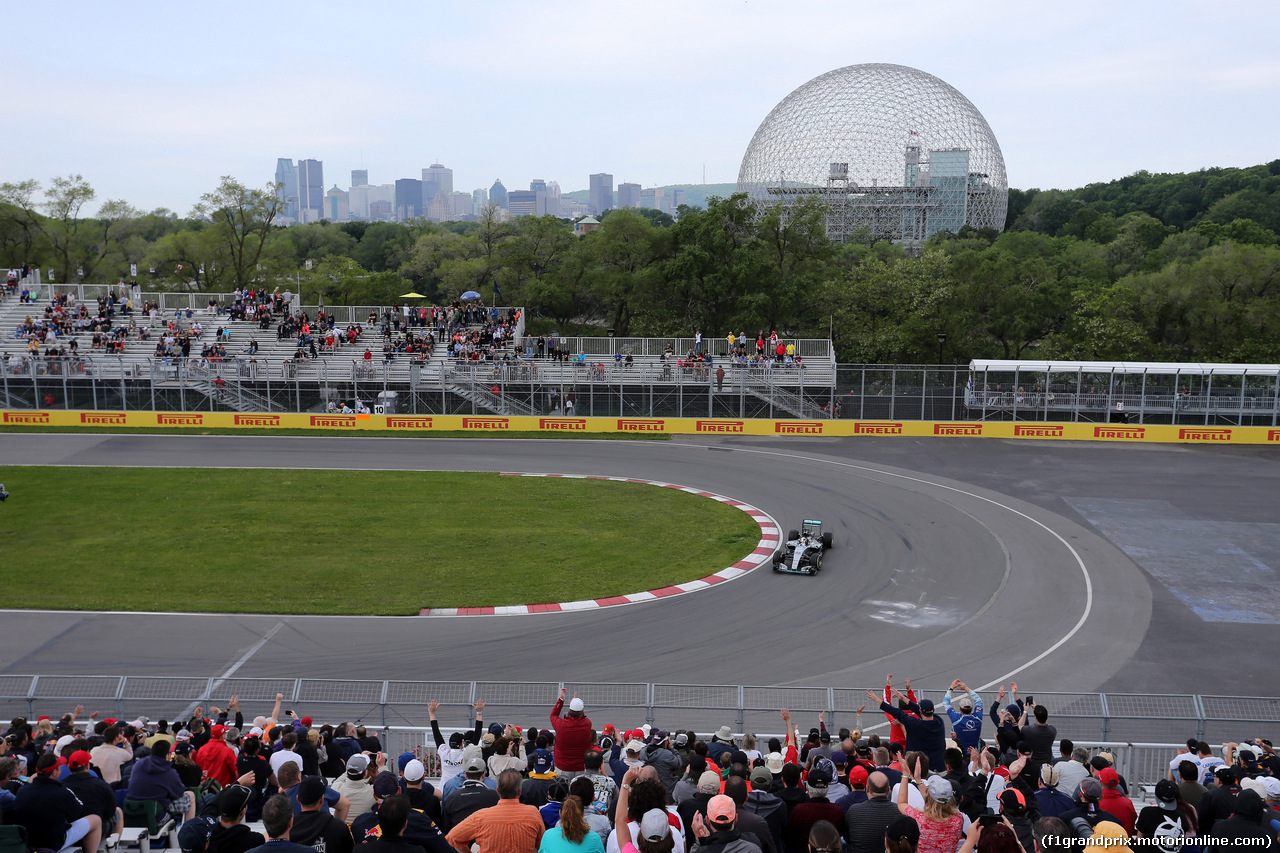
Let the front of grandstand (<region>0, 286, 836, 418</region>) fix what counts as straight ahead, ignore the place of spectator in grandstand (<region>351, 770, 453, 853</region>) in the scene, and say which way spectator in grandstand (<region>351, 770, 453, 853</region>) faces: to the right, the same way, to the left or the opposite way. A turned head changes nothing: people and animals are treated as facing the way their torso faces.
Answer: the opposite way

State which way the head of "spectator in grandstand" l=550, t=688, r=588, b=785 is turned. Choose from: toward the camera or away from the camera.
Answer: away from the camera

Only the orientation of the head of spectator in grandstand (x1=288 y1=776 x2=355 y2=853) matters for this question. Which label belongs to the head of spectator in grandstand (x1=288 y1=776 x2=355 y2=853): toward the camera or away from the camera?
away from the camera

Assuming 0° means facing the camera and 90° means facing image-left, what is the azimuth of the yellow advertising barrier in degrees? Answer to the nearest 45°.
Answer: approximately 0°

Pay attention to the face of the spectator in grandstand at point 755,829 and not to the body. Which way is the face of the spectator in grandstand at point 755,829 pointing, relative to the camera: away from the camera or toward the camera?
away from the camera

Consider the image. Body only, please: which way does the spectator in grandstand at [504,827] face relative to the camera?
away from the camera

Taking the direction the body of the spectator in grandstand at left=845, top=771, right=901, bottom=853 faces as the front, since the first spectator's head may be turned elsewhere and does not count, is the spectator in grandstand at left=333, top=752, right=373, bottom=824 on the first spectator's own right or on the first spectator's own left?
on the first spectator's own left

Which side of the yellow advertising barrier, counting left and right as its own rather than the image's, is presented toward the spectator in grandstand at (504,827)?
front

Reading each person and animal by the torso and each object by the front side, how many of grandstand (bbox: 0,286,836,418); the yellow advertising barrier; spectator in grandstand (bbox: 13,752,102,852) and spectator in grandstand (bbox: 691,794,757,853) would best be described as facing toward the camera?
2

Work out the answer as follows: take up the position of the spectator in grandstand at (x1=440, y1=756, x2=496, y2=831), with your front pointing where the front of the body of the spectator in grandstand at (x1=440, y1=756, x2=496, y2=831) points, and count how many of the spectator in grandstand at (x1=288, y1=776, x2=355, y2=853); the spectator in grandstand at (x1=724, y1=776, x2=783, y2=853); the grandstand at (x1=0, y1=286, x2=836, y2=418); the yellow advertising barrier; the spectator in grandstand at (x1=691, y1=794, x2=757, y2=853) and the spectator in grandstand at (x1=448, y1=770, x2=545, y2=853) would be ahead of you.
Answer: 2

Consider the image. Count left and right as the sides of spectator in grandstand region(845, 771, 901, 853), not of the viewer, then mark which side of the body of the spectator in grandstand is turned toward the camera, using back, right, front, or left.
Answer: back

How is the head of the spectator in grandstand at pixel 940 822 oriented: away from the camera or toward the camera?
away from the camera

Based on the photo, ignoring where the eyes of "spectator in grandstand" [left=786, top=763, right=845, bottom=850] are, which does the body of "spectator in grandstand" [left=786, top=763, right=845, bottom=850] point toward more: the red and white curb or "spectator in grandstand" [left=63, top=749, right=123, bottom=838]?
the red and white curb

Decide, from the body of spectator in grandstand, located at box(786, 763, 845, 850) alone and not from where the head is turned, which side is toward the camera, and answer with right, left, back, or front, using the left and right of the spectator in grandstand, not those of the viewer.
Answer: back
